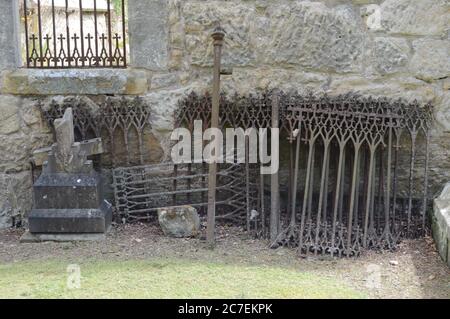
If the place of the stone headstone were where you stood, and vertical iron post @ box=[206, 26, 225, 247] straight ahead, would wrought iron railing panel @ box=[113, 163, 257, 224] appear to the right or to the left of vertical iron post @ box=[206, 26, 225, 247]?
left

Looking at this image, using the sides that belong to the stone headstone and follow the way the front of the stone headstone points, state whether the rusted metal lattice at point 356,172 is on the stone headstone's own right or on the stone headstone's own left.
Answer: on the stone headstone's own left

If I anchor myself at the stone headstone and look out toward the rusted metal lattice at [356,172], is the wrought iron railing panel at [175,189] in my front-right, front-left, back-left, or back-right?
front-left

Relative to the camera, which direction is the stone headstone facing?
toward the camera

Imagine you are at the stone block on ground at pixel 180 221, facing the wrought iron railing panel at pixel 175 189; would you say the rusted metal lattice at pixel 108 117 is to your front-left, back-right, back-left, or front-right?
front-left

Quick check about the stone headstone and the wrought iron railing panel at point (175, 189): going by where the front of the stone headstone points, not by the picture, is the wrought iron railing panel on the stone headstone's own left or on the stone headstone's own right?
on the stone headstone's own left

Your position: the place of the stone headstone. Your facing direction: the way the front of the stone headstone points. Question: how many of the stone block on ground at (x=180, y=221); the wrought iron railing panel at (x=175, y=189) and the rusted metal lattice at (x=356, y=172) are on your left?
3

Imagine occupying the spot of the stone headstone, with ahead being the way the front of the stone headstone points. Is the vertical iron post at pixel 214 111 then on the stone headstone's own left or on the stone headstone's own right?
on the stone headstone's own left

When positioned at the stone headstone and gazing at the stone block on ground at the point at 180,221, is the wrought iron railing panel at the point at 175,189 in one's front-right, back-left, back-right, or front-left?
front-left
